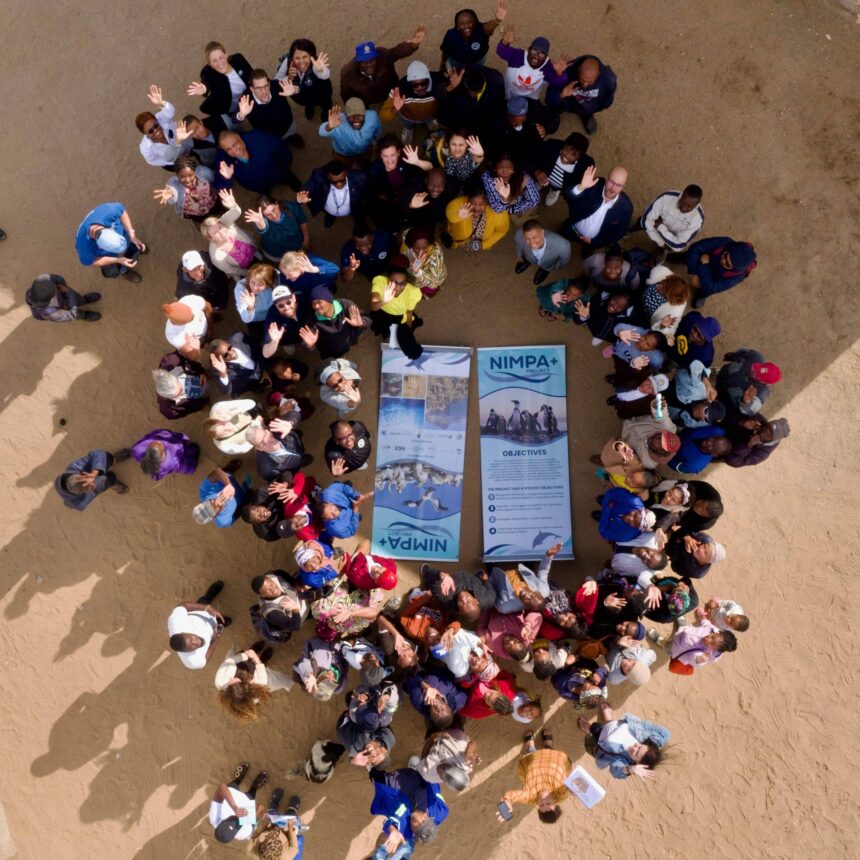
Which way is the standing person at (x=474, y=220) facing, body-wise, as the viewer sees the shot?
toward the camera

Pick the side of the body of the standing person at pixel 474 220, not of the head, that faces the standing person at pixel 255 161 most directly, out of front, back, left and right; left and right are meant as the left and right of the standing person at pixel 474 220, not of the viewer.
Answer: right

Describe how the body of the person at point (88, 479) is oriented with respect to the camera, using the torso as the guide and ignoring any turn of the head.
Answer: to the viewer's right

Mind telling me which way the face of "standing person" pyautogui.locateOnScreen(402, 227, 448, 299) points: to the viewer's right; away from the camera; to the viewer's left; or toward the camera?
toward the camera

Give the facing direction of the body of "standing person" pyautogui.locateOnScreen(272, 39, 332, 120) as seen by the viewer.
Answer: toward the camera

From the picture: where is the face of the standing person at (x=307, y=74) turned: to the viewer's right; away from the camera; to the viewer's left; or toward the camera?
toward the camera

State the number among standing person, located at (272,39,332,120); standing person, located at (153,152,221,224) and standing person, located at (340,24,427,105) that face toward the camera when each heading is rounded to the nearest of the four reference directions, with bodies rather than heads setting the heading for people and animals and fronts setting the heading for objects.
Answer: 3

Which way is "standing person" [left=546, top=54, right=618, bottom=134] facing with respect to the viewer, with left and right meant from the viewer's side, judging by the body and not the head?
facing the viewer

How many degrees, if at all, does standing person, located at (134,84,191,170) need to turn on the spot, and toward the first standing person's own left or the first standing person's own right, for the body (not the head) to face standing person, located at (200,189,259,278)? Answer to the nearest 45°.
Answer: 0° — they already face them

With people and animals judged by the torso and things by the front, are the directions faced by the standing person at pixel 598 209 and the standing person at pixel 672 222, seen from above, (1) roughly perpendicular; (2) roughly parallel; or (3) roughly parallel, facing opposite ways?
roughly parallel

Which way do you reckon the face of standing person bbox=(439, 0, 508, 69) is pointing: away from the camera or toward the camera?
toward the camera

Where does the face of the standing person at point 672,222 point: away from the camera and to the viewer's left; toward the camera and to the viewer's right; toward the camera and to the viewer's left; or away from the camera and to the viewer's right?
toward the camera and to the viewer's left

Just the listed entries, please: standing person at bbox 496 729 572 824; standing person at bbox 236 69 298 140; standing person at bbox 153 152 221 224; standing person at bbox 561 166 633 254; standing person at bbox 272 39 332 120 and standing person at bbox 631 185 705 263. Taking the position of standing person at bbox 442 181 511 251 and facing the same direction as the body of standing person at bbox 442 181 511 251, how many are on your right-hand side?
3

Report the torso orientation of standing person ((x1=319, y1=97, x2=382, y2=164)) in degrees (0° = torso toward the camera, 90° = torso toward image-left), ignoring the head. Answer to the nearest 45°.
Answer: approximately 0°

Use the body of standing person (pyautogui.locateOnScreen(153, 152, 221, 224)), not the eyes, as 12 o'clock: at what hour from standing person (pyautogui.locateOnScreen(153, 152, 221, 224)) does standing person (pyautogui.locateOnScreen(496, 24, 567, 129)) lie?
standing person (pyautogui.locateOnScreen(496, 24, 567, 129)) is roughly at 9 o'clock from standing person (pyautogui.locateOnScreen(153, 152, 221, 224)).
